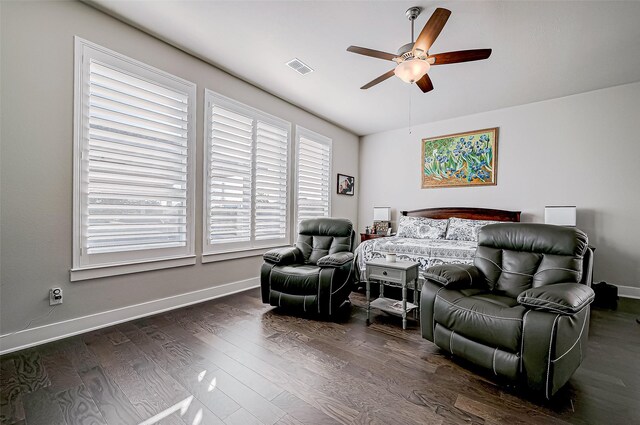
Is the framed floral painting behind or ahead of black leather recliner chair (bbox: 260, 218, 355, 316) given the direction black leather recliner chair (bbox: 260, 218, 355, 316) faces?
behind

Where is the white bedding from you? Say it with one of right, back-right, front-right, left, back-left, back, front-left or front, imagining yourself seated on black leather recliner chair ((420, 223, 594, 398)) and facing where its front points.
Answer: right

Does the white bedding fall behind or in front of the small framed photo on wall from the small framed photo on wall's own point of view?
in front

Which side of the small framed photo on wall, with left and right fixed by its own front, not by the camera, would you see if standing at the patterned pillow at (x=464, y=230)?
front

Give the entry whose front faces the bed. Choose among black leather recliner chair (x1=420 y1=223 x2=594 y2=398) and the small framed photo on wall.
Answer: the small framed photo on wall

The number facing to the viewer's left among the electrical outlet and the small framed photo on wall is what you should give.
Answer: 0

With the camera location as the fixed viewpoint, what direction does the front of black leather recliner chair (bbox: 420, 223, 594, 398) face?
facing the viewer and to the left of the viewer

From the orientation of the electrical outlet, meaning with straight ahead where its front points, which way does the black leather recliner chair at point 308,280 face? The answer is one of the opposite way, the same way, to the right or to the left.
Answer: to the right

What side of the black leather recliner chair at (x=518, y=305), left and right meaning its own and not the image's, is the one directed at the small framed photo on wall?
right

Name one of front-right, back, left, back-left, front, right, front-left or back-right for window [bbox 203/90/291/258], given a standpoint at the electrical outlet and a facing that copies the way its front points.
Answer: left

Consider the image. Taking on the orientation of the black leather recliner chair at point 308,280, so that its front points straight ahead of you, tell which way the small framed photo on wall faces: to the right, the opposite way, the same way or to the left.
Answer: to the left

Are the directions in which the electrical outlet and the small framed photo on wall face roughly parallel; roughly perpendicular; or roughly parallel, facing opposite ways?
roughly parallel

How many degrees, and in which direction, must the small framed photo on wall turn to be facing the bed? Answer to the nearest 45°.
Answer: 0° — it already faces it

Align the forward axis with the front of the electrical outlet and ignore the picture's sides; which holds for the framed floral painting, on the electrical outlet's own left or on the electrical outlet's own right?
on the electrical outlet's own left

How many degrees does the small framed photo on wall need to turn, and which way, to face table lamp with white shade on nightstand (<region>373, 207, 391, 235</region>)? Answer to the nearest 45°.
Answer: approximately 45° to its left

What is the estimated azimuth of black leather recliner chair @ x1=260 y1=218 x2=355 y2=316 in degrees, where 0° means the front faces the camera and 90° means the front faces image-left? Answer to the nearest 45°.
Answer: approximately 45°

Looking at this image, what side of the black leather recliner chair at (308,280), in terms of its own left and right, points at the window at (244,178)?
right
